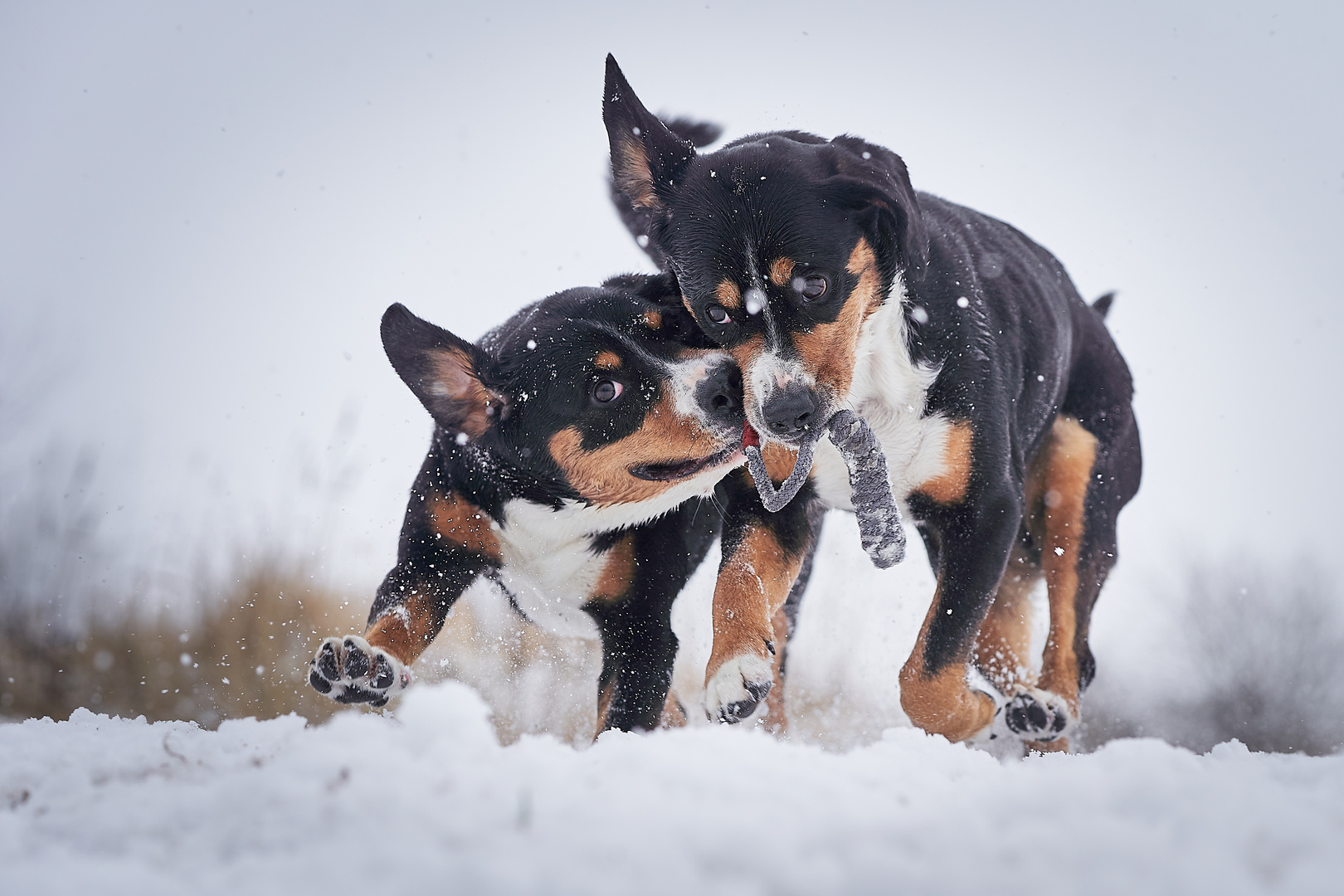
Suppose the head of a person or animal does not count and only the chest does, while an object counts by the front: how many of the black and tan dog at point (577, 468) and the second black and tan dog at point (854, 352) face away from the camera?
0

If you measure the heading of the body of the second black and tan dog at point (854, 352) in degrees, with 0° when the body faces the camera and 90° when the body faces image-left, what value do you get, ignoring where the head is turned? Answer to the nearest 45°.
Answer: approximately 45°

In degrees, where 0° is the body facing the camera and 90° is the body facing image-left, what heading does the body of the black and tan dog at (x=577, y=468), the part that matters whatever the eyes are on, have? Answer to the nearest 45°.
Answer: approximately 0°
